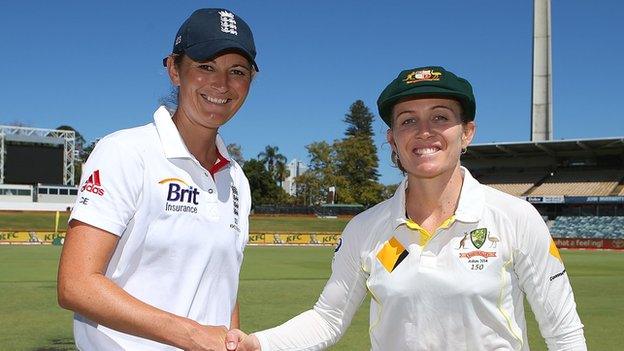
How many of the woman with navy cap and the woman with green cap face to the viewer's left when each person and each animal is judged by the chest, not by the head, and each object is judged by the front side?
0

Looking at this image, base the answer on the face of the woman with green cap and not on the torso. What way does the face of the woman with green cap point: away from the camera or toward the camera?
toward the camera

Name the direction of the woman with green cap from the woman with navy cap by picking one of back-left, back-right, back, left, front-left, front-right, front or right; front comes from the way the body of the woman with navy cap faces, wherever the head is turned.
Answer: front-left

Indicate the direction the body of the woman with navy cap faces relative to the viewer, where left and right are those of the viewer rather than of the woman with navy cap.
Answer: facing the viewer and to the right of the viewer

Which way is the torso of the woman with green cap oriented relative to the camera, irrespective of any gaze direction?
toward the camera

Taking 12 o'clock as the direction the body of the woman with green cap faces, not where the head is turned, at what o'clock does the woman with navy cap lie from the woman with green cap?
The woman with navy cap is roughly at 2 o'clock from the woman with green cap.
